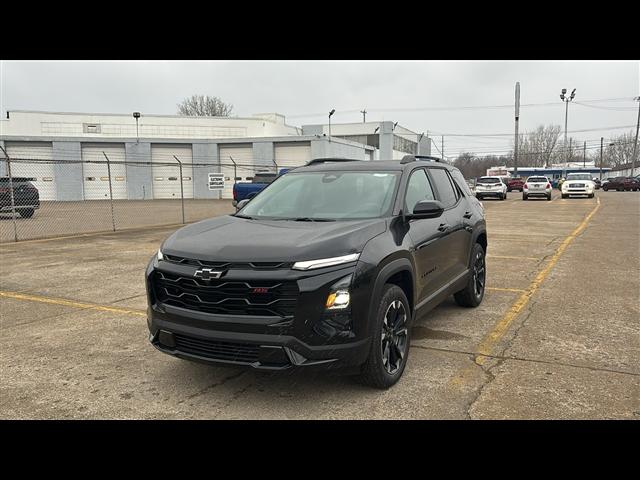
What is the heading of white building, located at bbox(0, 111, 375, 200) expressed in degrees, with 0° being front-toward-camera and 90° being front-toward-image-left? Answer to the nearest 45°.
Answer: approximately 0°

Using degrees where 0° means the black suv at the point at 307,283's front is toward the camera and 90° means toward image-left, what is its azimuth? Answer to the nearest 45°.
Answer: approximately 45°

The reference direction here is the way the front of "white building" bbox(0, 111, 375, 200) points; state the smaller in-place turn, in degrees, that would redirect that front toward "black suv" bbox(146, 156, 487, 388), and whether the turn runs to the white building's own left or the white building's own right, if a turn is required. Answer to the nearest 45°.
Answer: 0° — it already faces it

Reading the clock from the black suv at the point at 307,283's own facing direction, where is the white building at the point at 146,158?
The white building is roughly at 4 o'clock from the black suv.

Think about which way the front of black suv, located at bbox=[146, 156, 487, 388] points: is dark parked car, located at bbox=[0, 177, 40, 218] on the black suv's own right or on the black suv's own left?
on the black suv's own right
